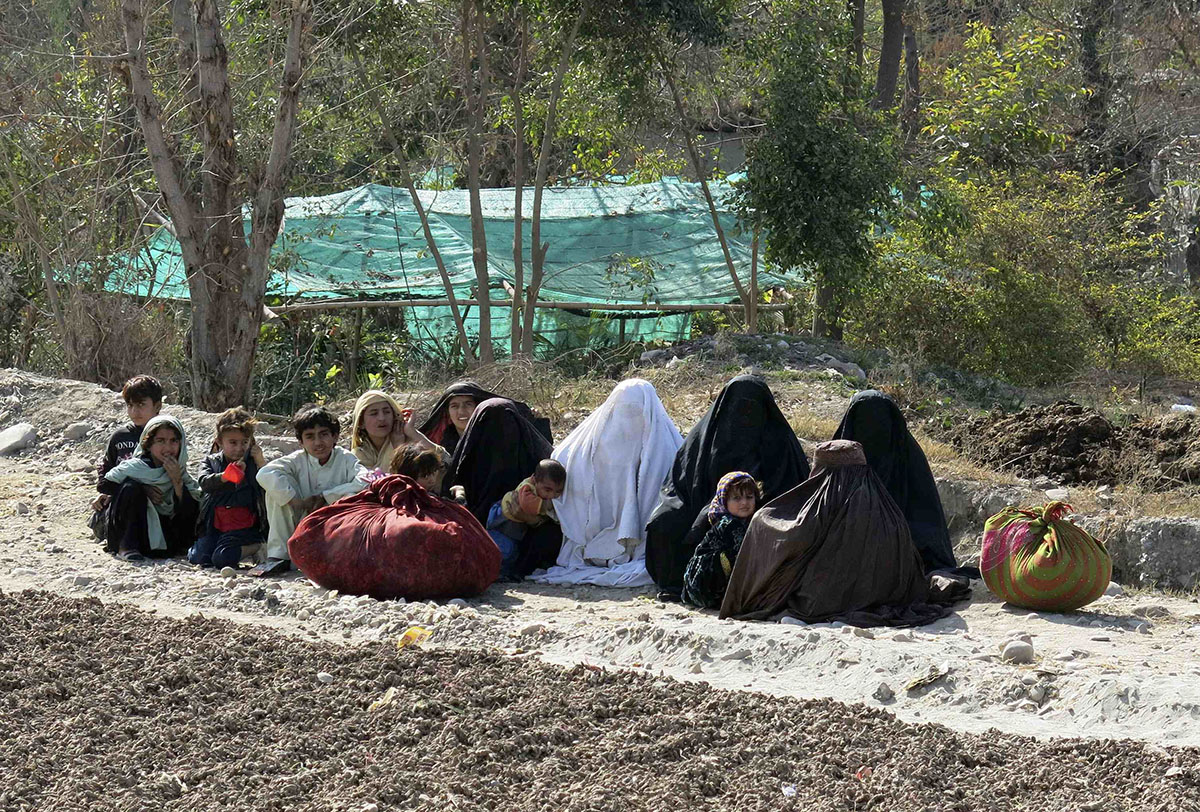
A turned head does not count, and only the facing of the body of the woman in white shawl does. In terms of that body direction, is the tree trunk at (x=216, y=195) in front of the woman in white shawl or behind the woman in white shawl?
behind

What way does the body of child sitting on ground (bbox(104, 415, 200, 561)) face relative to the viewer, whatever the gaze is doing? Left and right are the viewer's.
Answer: facing the viewer

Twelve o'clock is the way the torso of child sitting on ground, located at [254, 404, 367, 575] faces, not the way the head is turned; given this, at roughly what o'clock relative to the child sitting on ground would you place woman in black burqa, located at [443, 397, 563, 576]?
The woman in black burqa is roughly at 9 o'clock from the child sitting on ground.

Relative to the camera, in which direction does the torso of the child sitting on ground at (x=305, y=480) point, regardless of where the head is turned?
toward the camera

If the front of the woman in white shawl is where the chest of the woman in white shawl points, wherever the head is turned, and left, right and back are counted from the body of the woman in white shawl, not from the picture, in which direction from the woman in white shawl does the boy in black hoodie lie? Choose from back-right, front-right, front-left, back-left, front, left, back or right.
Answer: right

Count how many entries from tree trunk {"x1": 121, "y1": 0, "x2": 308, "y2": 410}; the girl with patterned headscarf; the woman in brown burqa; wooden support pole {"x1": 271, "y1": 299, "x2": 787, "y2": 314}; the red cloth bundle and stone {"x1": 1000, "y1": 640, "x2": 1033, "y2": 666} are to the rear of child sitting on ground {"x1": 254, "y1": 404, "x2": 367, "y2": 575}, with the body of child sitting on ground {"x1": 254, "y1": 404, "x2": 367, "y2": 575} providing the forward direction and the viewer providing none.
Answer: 2

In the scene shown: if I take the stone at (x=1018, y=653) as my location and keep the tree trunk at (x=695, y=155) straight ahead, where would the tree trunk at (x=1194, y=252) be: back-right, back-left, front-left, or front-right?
front-right

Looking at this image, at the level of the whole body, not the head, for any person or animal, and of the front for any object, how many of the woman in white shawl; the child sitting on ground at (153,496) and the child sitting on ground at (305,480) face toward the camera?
3

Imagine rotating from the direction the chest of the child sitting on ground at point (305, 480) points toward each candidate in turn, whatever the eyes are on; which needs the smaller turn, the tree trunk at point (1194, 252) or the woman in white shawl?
the woman in white shawl

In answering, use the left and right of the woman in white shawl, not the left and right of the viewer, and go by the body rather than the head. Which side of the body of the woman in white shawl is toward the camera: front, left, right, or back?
front

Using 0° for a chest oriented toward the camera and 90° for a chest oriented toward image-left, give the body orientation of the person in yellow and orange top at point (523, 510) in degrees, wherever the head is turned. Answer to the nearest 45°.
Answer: approximately 315°
